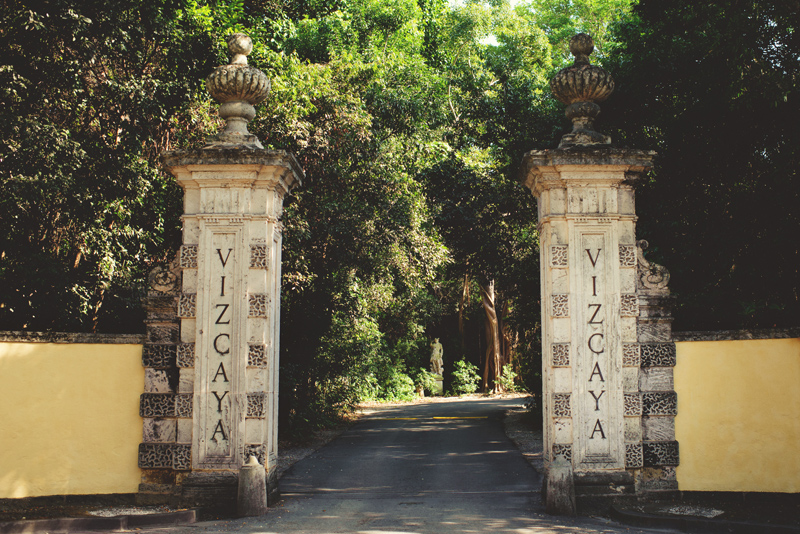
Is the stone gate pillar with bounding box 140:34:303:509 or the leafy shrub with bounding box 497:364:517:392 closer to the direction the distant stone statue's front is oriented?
the stone gate pillar

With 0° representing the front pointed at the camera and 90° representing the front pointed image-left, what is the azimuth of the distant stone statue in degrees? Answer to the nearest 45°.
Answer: approximately 0°

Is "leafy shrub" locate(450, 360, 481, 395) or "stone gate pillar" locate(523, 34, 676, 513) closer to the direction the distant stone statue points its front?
the stone gate pillar

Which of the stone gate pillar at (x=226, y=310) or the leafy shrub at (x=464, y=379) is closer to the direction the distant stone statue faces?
the stone gate pillar

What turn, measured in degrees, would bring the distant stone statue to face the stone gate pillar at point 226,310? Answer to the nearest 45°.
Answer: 0° — it already faces it

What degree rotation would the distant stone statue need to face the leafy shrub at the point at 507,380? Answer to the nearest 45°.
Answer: approximately 45° to its left
